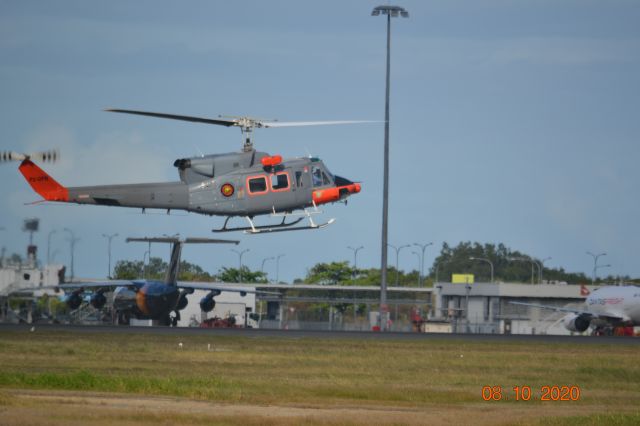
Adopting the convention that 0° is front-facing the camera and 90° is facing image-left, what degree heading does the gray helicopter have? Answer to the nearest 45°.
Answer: approximately 270°
